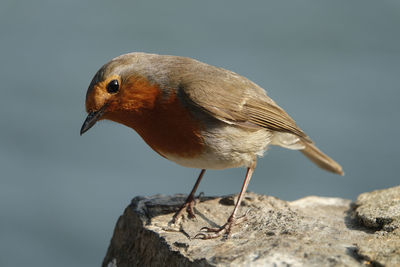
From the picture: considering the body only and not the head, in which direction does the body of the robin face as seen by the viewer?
to the viewer's left

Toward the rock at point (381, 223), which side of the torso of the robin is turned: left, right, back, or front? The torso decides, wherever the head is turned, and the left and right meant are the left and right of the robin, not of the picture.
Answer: back
